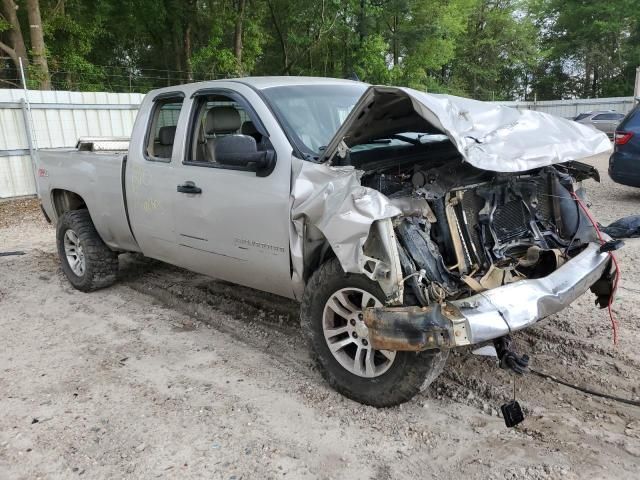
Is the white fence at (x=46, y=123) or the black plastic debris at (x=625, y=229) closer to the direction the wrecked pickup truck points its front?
the black plastic debris

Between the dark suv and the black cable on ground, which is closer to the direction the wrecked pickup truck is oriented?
the black cable on ground

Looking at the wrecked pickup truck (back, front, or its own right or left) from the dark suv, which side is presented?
left

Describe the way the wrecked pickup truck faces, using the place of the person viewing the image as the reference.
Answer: facing the viewer and to the right of the viewer

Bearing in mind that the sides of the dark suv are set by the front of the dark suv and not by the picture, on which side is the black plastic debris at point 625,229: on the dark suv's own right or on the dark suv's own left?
on the dark suv's own right
